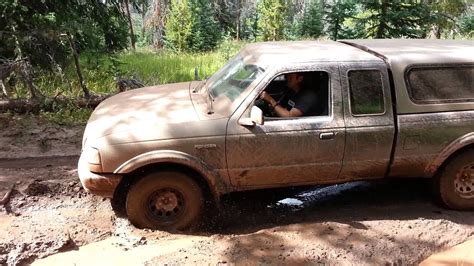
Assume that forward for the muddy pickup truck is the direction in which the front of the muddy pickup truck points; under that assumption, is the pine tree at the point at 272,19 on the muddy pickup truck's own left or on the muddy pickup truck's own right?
on the muddy pickup truck's own right

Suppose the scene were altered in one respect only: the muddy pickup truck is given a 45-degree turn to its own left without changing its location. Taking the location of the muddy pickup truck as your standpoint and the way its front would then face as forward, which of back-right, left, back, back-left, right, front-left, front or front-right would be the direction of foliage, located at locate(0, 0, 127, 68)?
right

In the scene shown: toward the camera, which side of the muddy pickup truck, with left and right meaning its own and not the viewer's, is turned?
left

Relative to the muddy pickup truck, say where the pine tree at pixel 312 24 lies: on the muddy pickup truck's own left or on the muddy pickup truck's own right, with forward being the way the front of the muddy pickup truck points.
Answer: on the muddy pickup truck's own right

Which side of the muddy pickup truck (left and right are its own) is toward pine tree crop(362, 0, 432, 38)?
right

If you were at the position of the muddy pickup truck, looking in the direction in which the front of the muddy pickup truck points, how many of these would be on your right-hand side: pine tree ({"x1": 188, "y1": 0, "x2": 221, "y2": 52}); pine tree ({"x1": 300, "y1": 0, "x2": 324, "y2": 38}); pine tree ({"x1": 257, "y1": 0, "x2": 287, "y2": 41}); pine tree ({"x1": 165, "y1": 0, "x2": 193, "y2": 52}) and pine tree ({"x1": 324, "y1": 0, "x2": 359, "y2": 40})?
5

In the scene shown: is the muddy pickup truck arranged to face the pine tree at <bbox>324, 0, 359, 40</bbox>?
no

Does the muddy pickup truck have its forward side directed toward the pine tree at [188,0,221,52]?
no

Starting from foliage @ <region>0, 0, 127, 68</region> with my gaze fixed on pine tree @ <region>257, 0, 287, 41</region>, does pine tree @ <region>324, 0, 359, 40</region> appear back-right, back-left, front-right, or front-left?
front-right

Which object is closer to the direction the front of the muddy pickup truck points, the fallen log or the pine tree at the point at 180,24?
the fallen log

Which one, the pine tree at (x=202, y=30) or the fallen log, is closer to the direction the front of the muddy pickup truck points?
the fallen log

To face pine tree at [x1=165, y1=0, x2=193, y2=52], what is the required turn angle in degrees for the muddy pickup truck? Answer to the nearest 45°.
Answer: approximately 90° to its right
